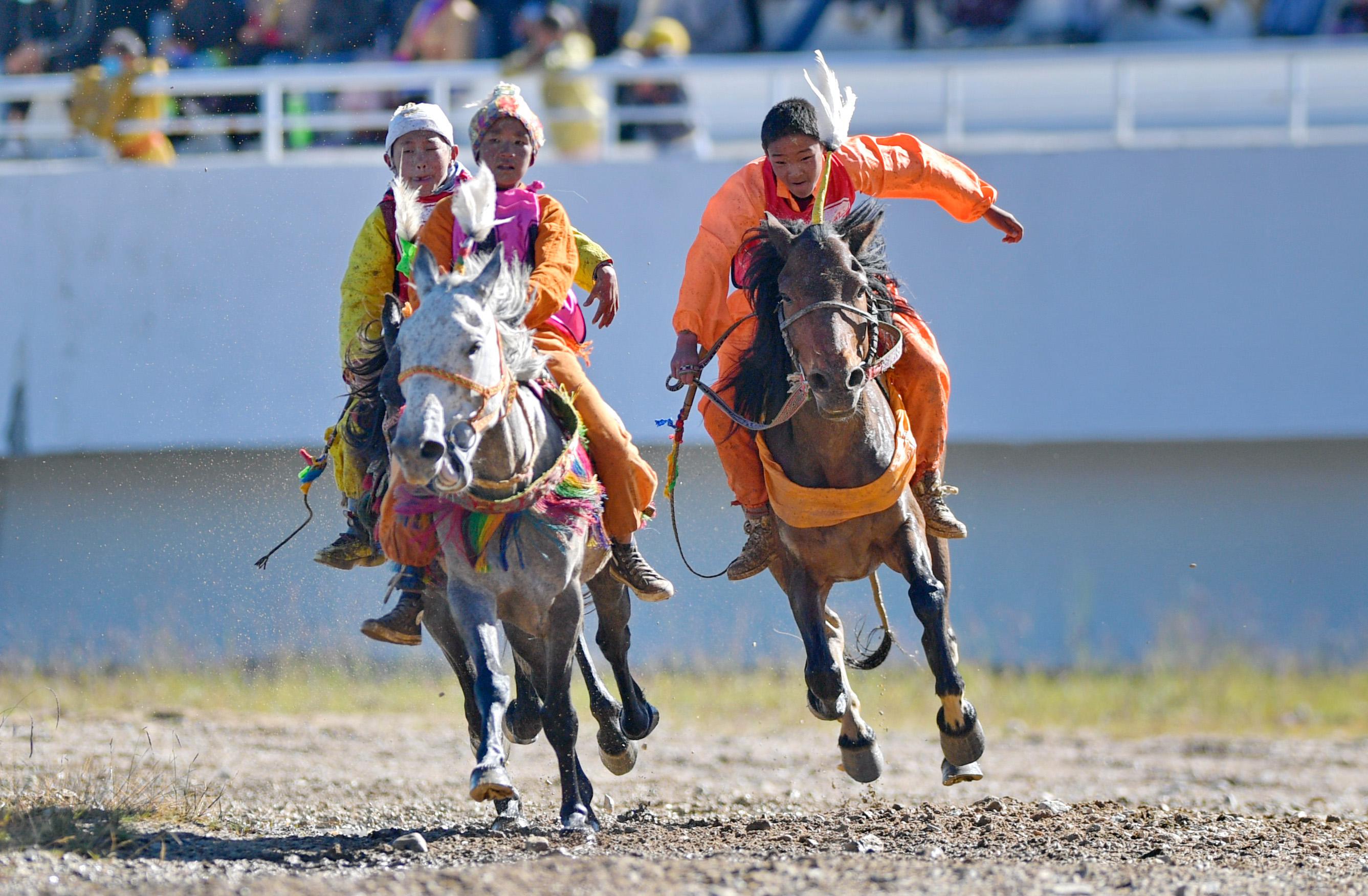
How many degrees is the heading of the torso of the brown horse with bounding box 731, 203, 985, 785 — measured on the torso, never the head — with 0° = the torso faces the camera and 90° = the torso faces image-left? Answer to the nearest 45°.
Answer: approximately 0°

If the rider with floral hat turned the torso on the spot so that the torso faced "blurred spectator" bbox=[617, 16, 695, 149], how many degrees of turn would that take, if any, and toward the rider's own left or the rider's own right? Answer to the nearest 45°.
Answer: approximately 180°

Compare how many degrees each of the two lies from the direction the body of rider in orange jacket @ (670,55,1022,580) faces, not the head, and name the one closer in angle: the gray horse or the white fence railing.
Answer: the gray horse

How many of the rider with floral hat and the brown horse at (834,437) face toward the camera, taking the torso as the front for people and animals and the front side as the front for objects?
2

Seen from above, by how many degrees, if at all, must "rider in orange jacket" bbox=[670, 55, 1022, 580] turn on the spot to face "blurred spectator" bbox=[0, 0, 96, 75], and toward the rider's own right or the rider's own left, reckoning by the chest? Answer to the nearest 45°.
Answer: approximately 135° to the rider's own right

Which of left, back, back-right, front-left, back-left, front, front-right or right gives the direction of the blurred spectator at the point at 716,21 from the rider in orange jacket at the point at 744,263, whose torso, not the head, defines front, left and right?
back

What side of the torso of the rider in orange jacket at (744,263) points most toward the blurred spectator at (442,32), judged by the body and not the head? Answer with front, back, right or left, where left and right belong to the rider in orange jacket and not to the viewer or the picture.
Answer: back

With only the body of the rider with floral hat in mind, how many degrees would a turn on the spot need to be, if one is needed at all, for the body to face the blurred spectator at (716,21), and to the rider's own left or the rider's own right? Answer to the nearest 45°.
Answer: approximately 180°
